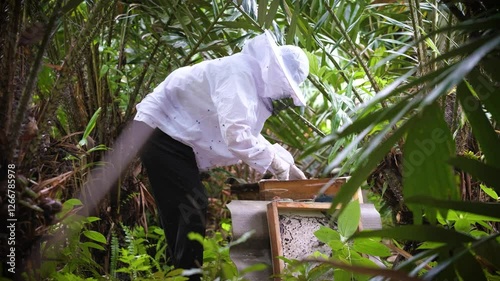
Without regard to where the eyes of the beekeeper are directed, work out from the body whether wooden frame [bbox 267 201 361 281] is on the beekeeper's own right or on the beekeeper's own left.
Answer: on the beekeeper's own right

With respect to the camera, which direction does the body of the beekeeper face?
to the viewer's right

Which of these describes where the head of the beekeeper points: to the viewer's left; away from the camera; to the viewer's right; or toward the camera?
to the viewer's right
